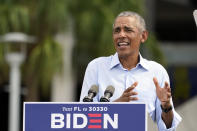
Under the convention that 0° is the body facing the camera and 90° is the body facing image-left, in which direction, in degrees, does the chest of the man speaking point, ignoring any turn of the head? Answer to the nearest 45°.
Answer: approximately 0°

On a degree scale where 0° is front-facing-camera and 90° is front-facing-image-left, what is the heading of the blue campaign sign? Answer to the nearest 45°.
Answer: approximately 0°

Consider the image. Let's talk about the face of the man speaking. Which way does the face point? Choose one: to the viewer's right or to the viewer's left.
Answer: to the viewer's left

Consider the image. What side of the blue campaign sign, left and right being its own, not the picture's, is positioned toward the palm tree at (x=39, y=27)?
back

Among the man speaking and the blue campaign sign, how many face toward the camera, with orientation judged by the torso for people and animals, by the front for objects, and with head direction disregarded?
2

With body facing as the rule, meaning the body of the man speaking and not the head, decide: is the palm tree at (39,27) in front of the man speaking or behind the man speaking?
behind
